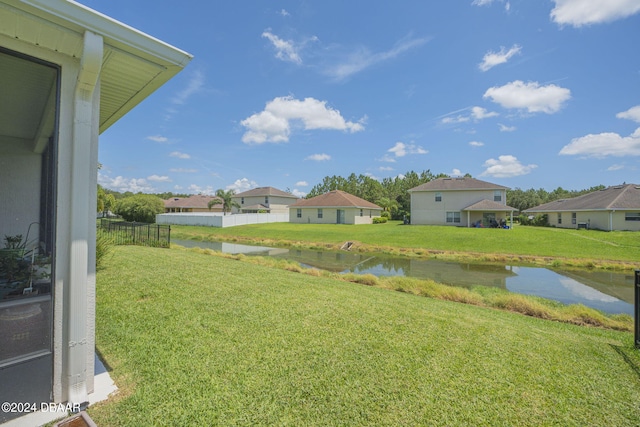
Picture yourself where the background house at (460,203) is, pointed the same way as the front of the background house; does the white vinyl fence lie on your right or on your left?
on your left

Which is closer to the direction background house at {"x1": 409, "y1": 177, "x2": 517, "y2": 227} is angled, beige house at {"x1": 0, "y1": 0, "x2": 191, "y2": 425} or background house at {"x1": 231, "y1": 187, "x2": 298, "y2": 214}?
the background house

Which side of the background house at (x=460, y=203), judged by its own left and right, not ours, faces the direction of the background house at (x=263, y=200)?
left

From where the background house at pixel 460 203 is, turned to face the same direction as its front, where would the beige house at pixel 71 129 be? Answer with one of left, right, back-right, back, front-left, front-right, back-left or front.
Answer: back

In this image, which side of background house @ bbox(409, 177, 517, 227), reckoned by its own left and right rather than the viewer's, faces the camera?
back

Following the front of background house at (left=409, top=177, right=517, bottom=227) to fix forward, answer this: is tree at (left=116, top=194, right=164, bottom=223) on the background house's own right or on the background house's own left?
on the background house's own left
